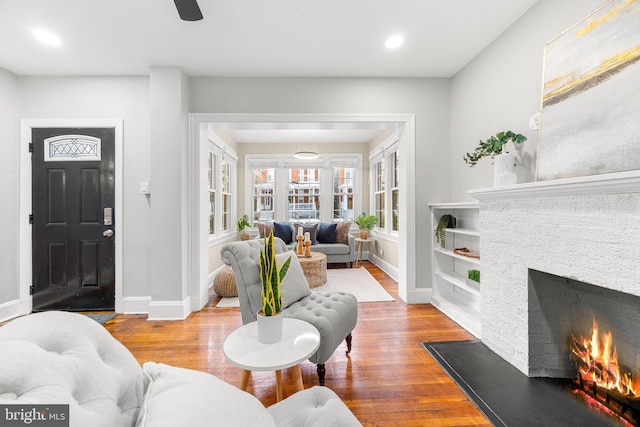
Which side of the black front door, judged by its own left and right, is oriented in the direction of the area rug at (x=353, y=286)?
left

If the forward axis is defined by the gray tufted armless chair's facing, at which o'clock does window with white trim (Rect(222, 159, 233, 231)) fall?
The window with white trim is roughly at 7 o'clock from the gray tufted armless chair.

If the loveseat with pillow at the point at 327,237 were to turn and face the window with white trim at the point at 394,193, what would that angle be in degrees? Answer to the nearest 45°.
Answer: approximately 45° to its left

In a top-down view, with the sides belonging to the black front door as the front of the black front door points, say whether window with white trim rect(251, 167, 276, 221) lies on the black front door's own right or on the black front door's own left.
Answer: on the black front door's own left

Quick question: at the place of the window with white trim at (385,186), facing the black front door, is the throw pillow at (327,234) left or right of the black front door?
right

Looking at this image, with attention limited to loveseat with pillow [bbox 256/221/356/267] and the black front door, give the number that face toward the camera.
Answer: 2

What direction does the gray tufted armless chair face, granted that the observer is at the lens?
facing the viewer and to the right of the viewer

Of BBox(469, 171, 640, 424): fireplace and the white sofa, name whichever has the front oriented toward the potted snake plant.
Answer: the fireplace

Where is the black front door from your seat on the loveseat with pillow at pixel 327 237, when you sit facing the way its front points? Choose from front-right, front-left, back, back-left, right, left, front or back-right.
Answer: front-right

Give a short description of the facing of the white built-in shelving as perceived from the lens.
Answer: facing the viewer and to the left of the viewer

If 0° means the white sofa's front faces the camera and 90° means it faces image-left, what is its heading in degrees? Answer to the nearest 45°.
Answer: approximately 315°

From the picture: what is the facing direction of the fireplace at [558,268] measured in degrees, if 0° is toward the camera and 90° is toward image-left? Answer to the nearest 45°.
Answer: approximately 45°

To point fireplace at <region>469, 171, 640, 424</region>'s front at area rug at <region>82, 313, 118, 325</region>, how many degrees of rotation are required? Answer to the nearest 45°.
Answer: approximately 45° to its right

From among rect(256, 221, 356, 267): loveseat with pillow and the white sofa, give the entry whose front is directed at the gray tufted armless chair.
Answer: the loveseat with pillow

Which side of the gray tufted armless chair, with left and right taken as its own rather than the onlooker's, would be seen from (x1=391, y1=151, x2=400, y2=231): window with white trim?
left

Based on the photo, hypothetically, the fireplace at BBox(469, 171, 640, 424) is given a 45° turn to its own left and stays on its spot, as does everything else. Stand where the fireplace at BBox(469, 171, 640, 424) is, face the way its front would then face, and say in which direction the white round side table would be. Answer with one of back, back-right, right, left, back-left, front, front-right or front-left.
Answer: front-right

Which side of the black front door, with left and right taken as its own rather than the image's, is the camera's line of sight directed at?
front
